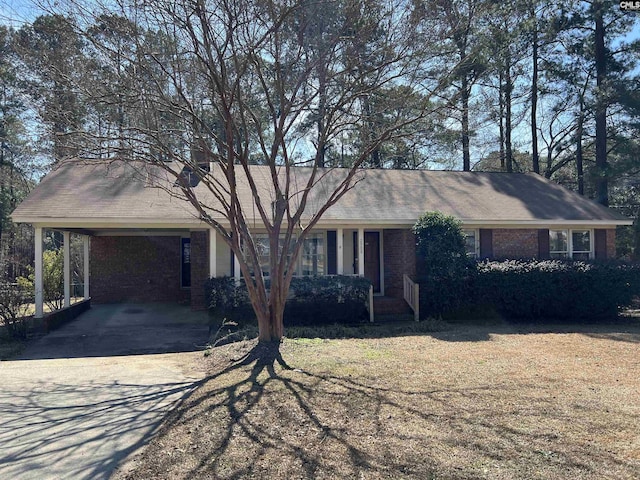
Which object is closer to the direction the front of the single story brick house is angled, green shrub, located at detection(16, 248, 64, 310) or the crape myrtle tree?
the crape myrtle tree

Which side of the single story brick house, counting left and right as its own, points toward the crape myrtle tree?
front

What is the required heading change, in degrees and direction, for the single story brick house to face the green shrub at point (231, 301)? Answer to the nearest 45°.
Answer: approximately 45° to its right

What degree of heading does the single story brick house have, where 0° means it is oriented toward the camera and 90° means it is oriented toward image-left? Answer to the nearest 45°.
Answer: approximately 0°

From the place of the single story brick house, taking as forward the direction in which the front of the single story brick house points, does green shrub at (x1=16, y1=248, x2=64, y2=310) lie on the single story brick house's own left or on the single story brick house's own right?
on the single story brick house's own right

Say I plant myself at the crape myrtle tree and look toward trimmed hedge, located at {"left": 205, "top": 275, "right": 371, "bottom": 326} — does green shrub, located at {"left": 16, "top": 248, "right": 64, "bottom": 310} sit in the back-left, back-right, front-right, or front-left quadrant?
front-left

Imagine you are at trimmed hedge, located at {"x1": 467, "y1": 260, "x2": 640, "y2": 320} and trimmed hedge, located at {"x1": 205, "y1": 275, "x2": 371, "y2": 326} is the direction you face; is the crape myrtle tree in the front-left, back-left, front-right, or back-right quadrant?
front-left
